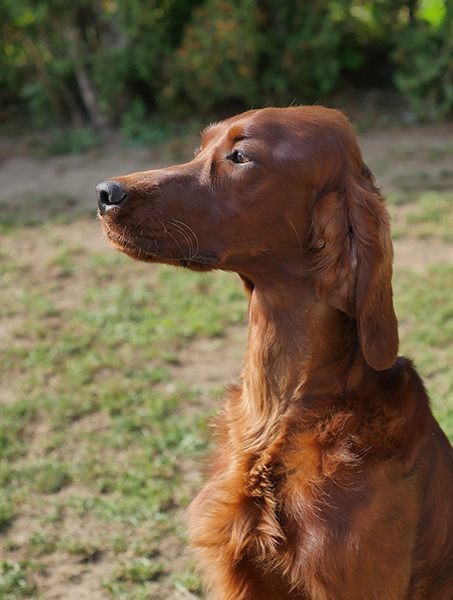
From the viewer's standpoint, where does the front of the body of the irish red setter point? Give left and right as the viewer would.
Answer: facing the viewer and to the left of the viewer

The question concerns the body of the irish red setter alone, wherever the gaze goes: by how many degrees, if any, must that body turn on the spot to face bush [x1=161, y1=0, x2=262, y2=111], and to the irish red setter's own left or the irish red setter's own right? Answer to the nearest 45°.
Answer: approximately 135° to the irish red setter's own right

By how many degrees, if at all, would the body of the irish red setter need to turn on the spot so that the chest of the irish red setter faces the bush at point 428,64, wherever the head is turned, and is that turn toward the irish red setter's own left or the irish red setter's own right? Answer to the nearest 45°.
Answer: approximately 135° to the irish red setter's own right
